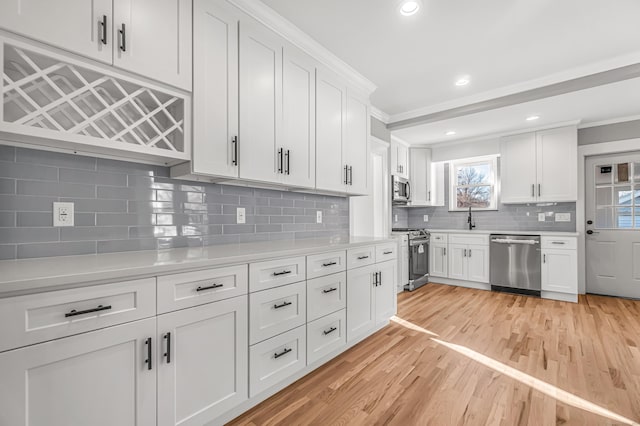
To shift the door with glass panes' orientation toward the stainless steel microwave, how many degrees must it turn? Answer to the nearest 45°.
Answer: approximately 45° to its right

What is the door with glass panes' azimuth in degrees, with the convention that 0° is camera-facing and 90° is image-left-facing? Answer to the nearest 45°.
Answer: approximately 0°

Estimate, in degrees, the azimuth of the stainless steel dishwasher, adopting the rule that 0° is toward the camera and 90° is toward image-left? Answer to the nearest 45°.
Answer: approximately 0°

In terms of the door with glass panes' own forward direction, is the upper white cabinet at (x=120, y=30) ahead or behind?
ahead

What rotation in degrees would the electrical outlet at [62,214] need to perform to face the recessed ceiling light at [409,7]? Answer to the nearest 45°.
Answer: approximately 45° to its left

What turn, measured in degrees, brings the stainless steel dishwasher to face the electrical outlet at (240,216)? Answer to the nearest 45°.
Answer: approximately 45° to its right

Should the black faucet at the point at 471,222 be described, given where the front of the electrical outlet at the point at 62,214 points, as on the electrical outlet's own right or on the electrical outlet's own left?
on the electrical outlet's own left

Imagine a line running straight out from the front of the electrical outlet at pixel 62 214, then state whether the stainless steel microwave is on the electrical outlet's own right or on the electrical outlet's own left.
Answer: on the electrical outlet's own left

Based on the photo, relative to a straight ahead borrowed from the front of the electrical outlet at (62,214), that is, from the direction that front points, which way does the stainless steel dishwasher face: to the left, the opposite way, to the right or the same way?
to the right

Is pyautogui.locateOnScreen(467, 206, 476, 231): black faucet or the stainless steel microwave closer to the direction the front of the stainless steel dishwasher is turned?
the stainless steel microwave

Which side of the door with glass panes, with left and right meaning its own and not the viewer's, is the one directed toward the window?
right

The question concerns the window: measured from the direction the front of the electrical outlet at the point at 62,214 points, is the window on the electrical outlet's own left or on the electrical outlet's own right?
on the electrical outlet's own left

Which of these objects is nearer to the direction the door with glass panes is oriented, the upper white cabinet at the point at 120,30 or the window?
the upper white cabinet

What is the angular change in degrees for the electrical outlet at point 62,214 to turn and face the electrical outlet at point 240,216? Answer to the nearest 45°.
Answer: approximately 90° to its left
